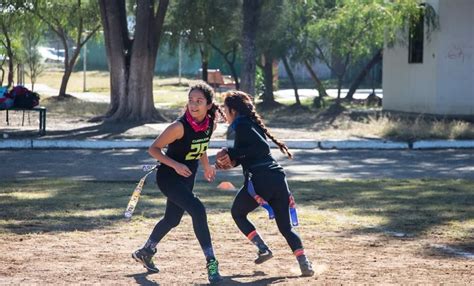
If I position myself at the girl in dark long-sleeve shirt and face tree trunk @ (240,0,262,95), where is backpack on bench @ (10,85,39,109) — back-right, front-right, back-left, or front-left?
front-left

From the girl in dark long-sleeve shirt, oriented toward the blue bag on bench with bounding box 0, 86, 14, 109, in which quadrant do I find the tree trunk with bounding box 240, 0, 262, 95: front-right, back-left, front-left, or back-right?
front-right

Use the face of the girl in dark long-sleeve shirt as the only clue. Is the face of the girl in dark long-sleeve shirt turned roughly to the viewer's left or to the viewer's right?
to the viewer's left

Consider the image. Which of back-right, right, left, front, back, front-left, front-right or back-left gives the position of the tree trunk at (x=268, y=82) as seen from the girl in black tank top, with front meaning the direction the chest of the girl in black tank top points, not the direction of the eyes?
back-left

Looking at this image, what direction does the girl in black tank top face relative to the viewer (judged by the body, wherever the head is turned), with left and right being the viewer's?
facing the viewer and to the right of the viewer

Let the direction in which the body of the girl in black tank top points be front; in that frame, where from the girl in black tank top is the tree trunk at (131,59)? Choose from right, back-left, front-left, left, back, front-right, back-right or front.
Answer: back-left

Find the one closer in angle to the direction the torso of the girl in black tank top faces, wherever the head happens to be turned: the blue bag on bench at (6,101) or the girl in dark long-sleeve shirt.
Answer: the girl in dark long-sleeve shirt

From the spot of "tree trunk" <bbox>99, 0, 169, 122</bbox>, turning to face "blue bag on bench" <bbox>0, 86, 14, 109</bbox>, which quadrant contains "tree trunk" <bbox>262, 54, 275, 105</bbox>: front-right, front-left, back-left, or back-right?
back-right

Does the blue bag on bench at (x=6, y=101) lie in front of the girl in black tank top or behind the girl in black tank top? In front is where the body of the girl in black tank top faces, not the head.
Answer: behind

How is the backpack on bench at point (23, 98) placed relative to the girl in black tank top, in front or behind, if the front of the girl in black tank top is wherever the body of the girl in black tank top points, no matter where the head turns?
behind
